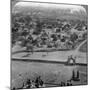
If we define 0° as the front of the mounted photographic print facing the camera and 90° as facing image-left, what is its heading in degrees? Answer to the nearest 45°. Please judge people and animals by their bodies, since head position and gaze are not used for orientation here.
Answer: approximately 315°
